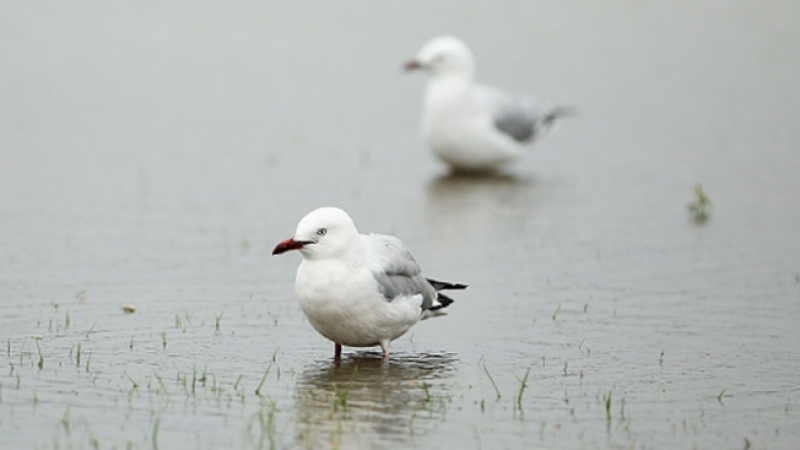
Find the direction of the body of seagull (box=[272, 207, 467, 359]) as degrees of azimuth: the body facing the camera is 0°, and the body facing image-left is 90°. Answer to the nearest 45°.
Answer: approximately 45°

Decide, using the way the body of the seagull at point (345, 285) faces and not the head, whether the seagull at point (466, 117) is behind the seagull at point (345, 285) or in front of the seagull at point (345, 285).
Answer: behind

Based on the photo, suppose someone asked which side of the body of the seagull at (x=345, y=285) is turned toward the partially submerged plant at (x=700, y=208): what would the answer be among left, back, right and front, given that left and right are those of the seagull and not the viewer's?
back
